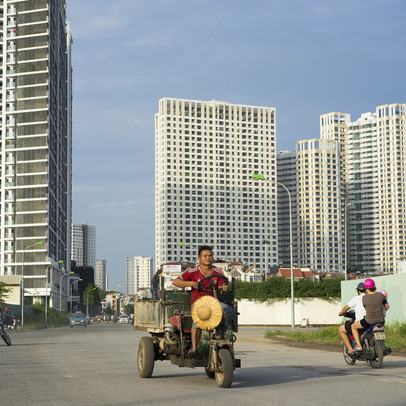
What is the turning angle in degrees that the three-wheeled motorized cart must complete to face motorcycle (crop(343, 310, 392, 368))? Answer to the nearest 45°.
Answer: approximately 90° to its left

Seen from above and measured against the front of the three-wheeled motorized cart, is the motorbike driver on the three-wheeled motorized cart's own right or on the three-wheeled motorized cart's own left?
on the three-wheeled motorized cart's own left

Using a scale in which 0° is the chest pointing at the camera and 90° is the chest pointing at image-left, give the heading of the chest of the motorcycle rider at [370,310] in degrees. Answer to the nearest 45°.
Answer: approximately 135°

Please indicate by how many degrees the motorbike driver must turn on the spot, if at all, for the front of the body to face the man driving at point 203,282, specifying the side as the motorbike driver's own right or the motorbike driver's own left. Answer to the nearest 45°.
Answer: approximately 90° to the motorbike driver's own left

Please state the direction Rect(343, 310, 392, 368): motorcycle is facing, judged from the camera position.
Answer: facing away from the viewer and to the left of the viewer

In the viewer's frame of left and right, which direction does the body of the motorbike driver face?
facing away from the viewer and to the left of the viewer

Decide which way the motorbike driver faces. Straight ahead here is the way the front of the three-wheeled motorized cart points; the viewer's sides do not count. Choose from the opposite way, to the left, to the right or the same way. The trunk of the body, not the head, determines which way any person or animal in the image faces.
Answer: the opposite way

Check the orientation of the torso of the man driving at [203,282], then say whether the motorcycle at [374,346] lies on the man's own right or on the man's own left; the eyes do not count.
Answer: on the man's own left

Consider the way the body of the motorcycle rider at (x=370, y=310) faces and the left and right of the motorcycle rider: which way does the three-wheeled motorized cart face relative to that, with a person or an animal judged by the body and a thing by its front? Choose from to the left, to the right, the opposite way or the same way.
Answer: the opposite way
